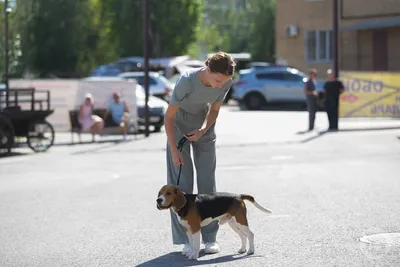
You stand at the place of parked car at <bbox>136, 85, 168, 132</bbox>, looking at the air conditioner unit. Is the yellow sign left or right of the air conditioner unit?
right

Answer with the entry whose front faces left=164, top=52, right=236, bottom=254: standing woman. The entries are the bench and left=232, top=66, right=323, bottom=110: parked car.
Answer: the bench

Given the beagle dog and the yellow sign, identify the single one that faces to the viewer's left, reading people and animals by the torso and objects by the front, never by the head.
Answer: the beagle dog

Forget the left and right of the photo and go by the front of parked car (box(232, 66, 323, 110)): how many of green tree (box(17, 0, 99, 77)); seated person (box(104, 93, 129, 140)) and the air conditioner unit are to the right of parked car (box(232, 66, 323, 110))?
1

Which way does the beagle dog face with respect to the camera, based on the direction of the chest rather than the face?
to the viewer's left

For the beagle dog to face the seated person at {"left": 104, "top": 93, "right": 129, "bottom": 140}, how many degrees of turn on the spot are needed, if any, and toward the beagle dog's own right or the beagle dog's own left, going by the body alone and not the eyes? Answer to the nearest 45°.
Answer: approximately 90° to the beagle dog's own right

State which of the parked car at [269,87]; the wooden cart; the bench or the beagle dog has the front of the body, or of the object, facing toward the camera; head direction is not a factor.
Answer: the bench

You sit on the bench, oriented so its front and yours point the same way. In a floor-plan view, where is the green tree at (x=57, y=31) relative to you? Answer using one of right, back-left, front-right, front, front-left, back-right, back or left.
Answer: back
